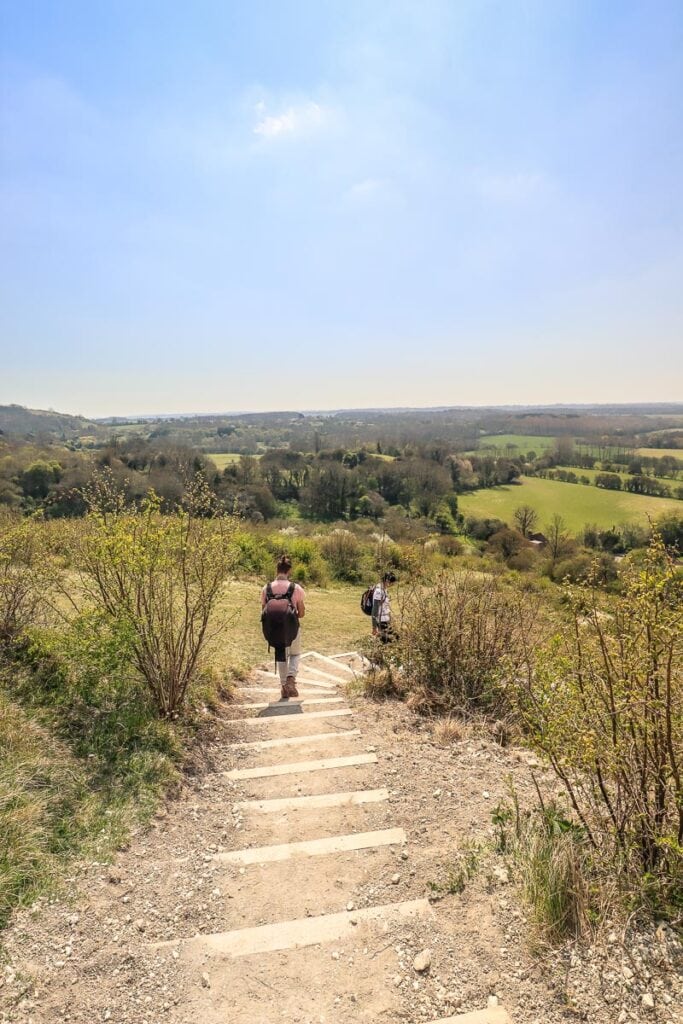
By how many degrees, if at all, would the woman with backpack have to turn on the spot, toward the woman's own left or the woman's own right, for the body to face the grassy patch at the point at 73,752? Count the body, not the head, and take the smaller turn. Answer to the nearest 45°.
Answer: approximately 135° to the woman's own left

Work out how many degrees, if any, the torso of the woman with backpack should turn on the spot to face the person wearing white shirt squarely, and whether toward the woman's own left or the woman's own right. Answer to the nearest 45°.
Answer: approximately 45° to the woman's own right

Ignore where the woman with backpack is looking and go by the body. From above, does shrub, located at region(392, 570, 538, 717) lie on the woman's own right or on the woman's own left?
on the woman's own right

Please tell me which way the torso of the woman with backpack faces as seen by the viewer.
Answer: away from the camera

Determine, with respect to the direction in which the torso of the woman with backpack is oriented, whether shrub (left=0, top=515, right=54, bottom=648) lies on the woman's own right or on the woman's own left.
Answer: on the woman's own left

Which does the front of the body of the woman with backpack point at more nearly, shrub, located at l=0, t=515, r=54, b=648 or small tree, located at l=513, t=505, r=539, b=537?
the small tree

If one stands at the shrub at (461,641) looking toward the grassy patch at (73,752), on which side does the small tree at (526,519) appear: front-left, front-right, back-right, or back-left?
back-right
